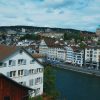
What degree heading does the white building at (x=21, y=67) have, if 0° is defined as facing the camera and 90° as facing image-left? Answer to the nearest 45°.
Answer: approximately 315°

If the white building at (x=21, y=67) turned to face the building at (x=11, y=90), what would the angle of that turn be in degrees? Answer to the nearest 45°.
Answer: approximately 45° to its right

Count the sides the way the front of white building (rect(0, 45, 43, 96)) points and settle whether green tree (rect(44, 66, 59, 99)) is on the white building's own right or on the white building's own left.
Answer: on the white building's own left

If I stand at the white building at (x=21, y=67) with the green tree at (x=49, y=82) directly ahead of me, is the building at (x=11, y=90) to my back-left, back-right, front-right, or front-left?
back-right
